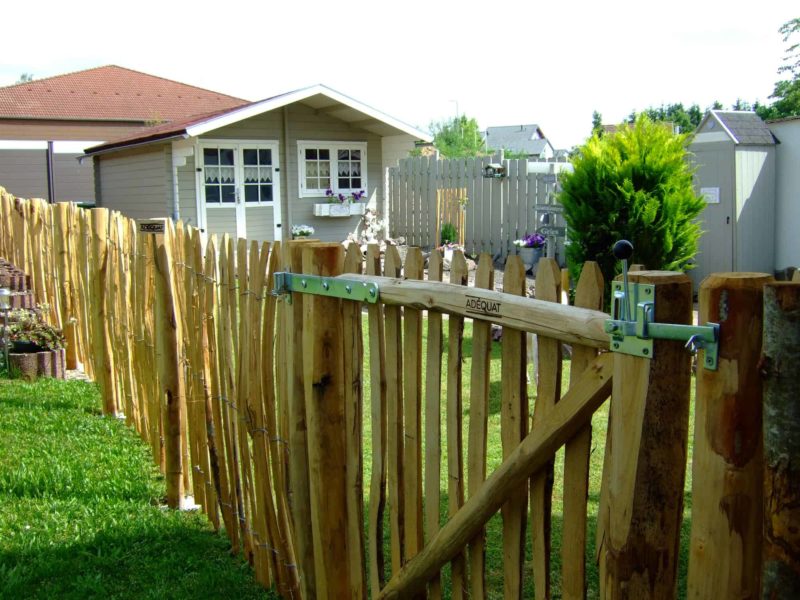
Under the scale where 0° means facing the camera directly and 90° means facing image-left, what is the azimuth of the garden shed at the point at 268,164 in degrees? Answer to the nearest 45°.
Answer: approximately 315°

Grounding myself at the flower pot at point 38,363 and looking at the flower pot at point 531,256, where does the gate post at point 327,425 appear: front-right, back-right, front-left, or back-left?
back-right

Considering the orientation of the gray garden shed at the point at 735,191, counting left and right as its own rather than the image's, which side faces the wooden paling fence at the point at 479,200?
right

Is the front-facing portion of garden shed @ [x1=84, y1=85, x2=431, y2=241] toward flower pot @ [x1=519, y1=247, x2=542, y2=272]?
yes

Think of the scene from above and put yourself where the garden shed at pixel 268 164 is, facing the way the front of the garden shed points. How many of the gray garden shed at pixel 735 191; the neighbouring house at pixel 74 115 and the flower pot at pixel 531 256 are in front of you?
2

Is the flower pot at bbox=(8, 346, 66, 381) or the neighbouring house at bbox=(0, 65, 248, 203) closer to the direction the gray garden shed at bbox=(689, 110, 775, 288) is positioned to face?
the flower pot

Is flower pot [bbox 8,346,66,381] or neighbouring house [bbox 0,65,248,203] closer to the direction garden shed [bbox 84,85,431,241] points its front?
the flower pot

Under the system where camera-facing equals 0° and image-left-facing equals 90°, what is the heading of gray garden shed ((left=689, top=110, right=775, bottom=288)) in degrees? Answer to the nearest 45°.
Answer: approximately 45°

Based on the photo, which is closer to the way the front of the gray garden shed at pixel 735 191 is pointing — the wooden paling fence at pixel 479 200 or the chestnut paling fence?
the chestnut paling fence

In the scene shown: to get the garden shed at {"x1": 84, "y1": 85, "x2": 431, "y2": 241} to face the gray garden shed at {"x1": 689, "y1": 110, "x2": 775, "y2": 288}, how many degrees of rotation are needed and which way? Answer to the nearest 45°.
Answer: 0° — it already faces it
